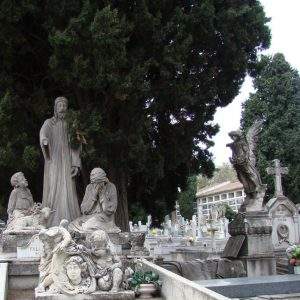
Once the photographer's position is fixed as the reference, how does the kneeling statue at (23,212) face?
facing the viewer and to the right of the viewer

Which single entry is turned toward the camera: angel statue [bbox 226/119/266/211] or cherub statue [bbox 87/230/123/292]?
the cherub statue

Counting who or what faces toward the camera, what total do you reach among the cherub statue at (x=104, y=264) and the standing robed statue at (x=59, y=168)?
2

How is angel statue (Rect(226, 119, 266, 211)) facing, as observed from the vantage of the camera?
facing to the left of the viewer

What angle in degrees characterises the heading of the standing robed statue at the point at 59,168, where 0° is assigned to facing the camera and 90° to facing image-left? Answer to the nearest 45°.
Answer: approximately 0°

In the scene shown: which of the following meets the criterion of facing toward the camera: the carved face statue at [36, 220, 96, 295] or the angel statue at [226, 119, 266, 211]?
the carved face statue

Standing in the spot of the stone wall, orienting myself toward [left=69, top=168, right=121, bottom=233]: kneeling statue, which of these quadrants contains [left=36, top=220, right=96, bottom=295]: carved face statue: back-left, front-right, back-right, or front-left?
front-left

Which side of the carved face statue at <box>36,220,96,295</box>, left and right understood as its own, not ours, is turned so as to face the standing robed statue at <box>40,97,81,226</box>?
back

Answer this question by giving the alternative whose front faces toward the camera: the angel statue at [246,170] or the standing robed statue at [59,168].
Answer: the standing robed statue

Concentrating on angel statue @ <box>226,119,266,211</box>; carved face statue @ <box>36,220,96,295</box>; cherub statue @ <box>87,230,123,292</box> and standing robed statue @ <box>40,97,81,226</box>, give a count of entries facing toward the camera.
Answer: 3

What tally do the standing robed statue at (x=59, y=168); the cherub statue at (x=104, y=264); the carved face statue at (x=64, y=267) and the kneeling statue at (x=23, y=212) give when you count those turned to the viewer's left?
0

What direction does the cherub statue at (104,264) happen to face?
toward the camera

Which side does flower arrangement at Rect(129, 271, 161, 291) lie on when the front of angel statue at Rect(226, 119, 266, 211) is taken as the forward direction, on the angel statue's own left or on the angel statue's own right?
on the angel statue's own left

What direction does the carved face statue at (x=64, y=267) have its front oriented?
toward the camera
